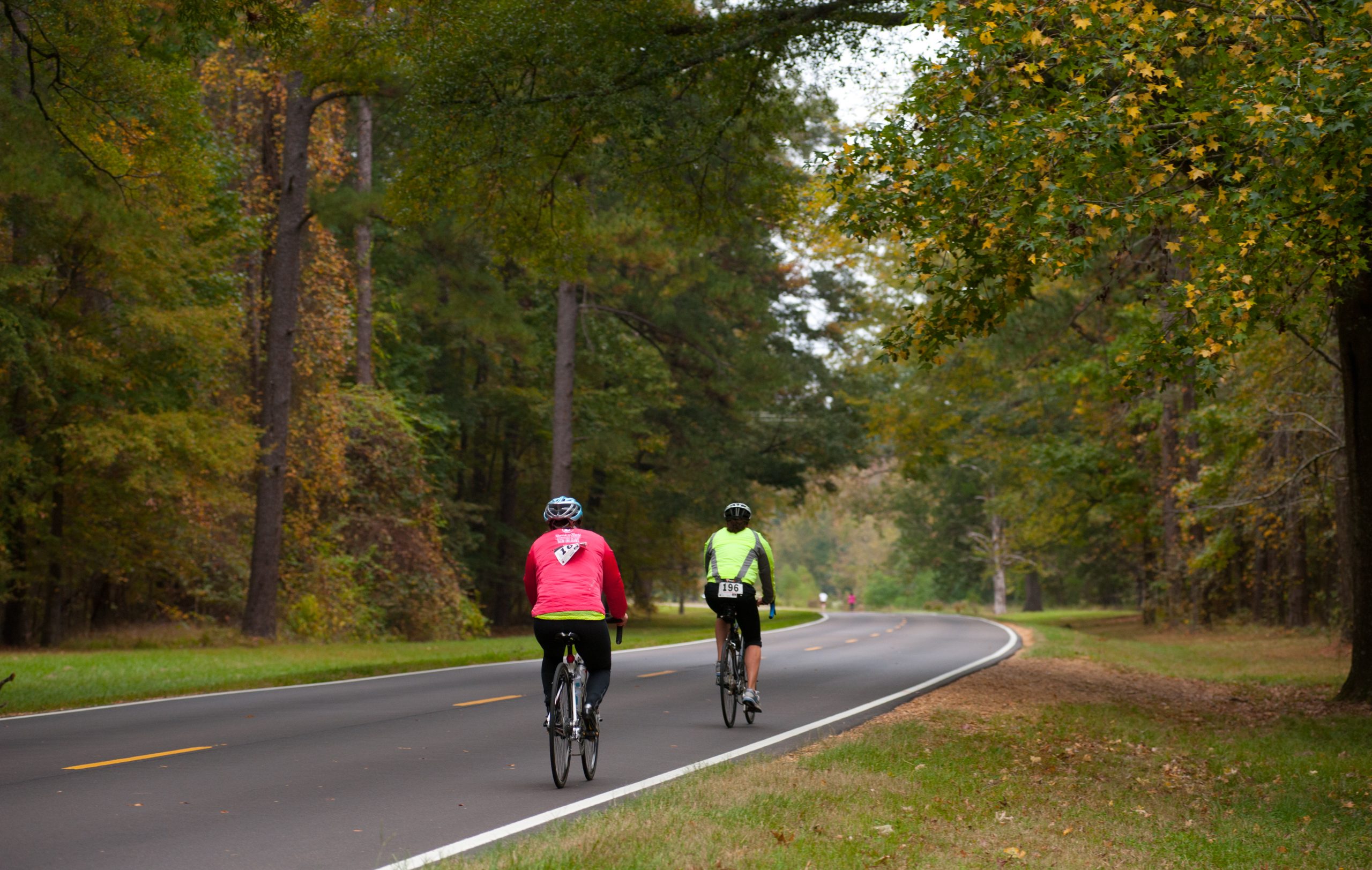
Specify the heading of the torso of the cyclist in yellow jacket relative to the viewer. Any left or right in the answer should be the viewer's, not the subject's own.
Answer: facing away from the viewer

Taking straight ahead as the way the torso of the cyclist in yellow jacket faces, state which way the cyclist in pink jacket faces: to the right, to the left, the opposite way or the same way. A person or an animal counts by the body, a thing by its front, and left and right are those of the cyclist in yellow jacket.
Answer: the same way

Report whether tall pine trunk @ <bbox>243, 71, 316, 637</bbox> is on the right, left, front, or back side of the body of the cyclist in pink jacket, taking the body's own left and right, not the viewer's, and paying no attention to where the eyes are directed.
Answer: front

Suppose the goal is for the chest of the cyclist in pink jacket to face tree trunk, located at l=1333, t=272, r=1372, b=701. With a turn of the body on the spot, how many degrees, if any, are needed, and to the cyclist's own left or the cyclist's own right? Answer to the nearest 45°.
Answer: approximately 45° to the cyclist's own right

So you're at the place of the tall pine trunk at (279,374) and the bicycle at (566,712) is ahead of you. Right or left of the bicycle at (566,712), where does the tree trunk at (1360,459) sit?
left

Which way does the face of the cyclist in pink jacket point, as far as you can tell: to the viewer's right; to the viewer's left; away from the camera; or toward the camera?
away from the camera

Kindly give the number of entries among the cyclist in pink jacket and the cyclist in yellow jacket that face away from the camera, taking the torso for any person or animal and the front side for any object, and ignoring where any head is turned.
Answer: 2

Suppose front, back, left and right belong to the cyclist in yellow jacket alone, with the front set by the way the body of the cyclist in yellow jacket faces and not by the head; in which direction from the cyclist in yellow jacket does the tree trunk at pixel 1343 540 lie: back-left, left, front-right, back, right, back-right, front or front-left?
front-right

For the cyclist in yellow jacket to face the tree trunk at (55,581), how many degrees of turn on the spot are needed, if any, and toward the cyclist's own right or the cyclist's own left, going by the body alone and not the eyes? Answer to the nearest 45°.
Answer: approximately 45° to the cyclist's own left

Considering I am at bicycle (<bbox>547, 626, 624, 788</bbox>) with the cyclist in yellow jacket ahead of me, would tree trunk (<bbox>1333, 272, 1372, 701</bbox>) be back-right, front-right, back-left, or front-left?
front-right

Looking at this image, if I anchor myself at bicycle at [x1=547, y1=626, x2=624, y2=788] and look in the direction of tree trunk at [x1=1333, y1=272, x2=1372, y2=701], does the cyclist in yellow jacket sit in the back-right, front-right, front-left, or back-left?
front-left

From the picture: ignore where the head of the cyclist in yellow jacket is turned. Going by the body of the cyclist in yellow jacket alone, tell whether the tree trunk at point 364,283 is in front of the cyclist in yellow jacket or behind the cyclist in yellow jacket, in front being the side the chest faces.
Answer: in front

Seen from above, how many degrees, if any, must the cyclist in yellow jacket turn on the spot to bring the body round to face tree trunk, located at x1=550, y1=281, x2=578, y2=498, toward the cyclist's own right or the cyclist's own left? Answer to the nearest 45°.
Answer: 0° — they already face it

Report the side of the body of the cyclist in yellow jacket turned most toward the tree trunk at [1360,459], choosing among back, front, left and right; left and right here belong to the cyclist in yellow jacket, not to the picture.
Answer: right

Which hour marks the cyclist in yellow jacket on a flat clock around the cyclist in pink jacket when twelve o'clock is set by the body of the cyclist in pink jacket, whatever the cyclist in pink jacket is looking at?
The cyclist in yellow jacket is roughly at 1 o'clock from the cyclist in pink jacket.

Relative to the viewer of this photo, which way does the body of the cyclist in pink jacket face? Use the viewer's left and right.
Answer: facing away from the viewer

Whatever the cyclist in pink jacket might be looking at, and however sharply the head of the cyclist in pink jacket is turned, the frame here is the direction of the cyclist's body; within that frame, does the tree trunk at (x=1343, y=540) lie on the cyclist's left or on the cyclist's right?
on the cyclist's right
